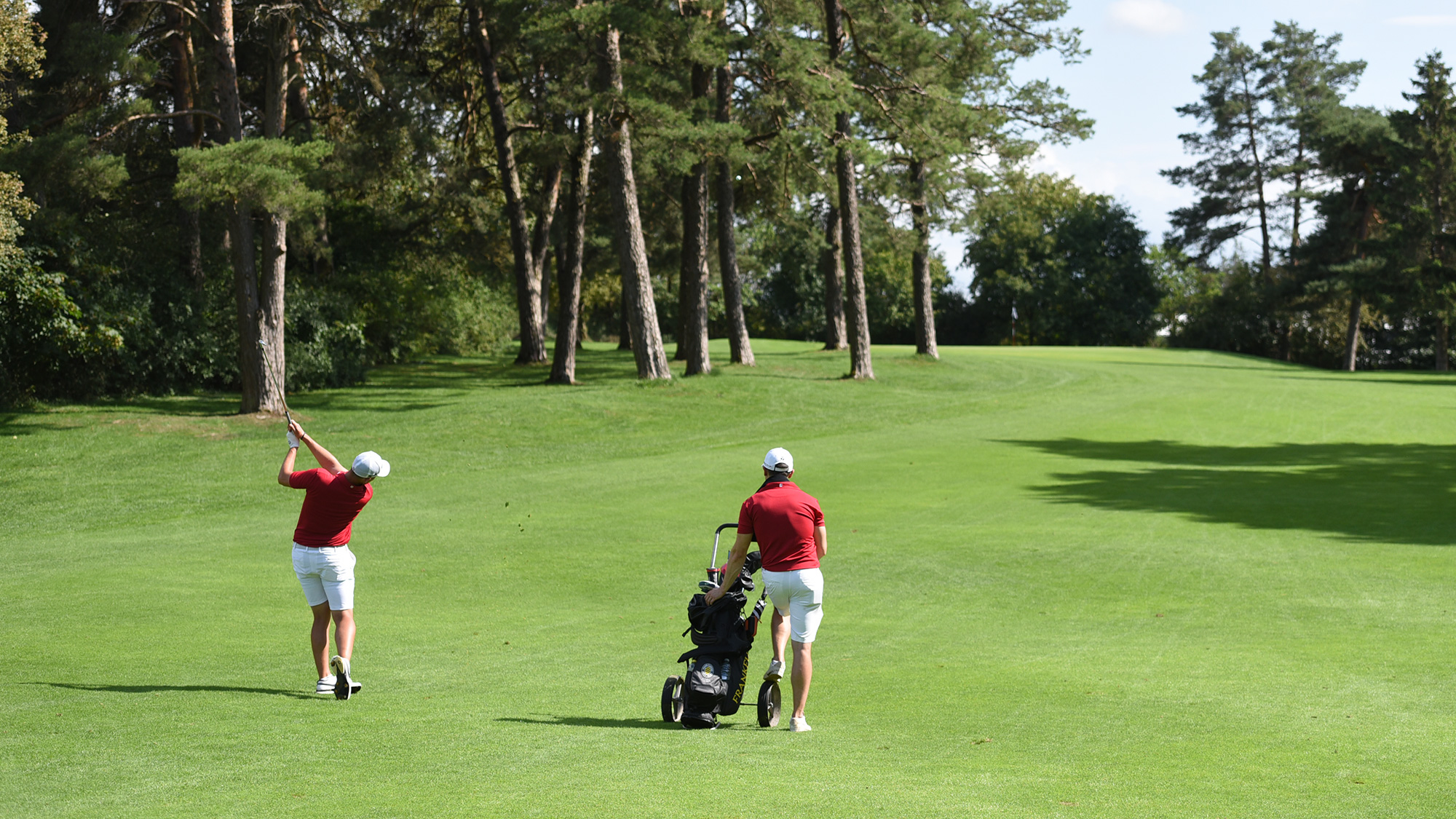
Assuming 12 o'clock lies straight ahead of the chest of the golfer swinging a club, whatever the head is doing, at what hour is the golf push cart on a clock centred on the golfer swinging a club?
The golf push cart is roughly at 4 o'clock from the golfer swinging a club.

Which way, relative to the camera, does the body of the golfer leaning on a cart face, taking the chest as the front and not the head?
away from the camera

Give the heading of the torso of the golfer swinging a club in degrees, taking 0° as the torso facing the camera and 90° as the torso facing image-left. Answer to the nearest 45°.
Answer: approximately 180°

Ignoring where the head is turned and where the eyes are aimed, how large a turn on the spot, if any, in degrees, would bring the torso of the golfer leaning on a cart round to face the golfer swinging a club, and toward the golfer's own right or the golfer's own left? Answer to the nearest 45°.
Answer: approximately 90° to the golfer's own left

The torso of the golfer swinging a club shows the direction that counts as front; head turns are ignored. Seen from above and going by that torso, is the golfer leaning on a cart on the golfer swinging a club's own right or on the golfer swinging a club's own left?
on the golfer swinging a club's own right

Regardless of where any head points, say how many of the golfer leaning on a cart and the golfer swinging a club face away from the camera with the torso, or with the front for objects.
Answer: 2
